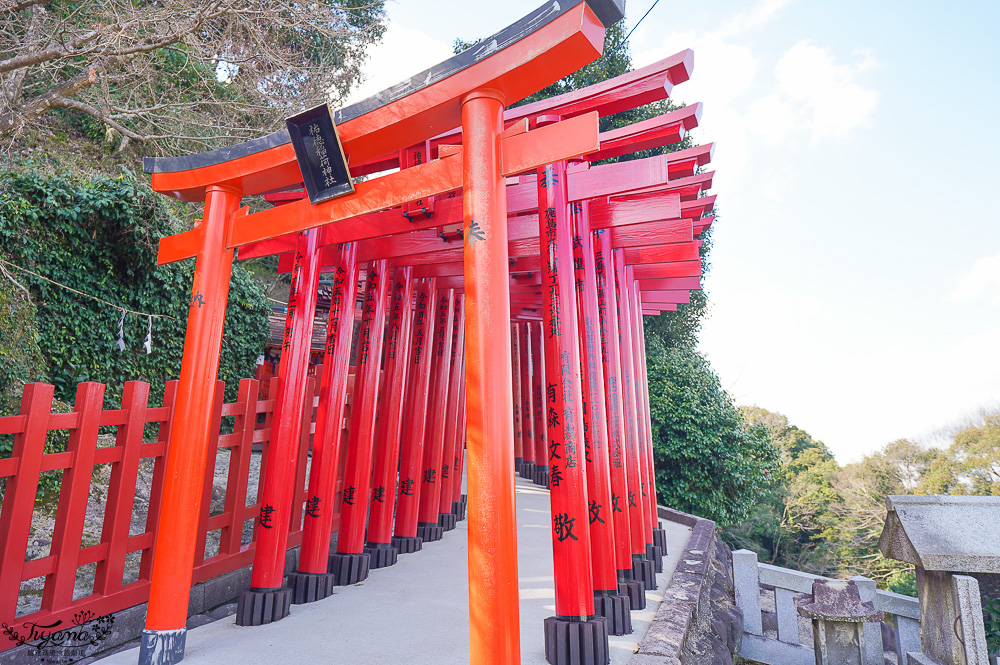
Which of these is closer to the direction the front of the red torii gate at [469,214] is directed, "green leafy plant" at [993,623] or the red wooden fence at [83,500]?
the red wooden fence

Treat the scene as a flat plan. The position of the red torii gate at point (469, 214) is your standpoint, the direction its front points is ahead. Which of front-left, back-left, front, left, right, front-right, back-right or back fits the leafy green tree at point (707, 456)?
back

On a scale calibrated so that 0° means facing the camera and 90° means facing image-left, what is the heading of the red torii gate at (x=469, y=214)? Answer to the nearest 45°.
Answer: approximately 45°

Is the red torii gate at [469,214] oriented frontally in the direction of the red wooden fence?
no

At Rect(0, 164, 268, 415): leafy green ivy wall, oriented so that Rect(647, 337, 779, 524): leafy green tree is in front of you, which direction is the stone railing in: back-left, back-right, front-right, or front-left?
front-right

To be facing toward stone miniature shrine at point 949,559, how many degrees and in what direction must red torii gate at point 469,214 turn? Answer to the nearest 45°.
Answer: approximately 135° to its left

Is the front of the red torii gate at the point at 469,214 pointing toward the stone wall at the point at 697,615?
no

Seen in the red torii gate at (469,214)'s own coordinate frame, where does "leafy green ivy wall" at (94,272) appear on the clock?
The leafy green ivy wall is roughly at 3 o'clock from the red torii gate.

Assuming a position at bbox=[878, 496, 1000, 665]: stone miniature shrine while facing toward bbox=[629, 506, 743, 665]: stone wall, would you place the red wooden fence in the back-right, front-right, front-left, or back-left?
front-left

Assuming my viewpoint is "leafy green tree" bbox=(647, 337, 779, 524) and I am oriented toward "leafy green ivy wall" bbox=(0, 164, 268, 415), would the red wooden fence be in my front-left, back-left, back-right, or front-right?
front-left
